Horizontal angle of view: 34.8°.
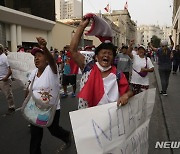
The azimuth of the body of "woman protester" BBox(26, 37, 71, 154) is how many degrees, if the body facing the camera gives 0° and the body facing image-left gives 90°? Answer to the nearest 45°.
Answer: approximately 45°

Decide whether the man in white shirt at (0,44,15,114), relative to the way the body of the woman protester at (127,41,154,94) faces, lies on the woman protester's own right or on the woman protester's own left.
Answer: on the woman protester's own right

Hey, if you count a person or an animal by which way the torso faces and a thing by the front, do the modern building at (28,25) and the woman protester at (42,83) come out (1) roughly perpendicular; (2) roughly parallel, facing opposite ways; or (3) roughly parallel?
roughly perpendicular

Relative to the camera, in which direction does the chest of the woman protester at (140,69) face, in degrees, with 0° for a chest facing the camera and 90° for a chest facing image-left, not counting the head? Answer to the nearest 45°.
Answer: approximately 0°

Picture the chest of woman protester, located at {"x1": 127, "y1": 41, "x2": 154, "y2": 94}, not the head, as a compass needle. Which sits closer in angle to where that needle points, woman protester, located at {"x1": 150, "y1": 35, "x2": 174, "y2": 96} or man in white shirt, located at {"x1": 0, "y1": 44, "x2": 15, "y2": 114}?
the man in white shirt

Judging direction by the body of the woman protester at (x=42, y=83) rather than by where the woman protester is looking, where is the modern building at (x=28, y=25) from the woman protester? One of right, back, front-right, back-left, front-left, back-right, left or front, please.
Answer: back-right

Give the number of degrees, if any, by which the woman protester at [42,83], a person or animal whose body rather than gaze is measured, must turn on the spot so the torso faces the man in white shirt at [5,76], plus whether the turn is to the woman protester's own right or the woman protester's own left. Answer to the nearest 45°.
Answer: approximately 135° to the woman protester's own right

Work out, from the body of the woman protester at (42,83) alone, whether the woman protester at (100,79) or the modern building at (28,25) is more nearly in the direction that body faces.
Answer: the woman protester

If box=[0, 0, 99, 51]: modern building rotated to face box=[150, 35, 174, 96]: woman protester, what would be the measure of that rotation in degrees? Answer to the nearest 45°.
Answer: approximately 45° to its right
